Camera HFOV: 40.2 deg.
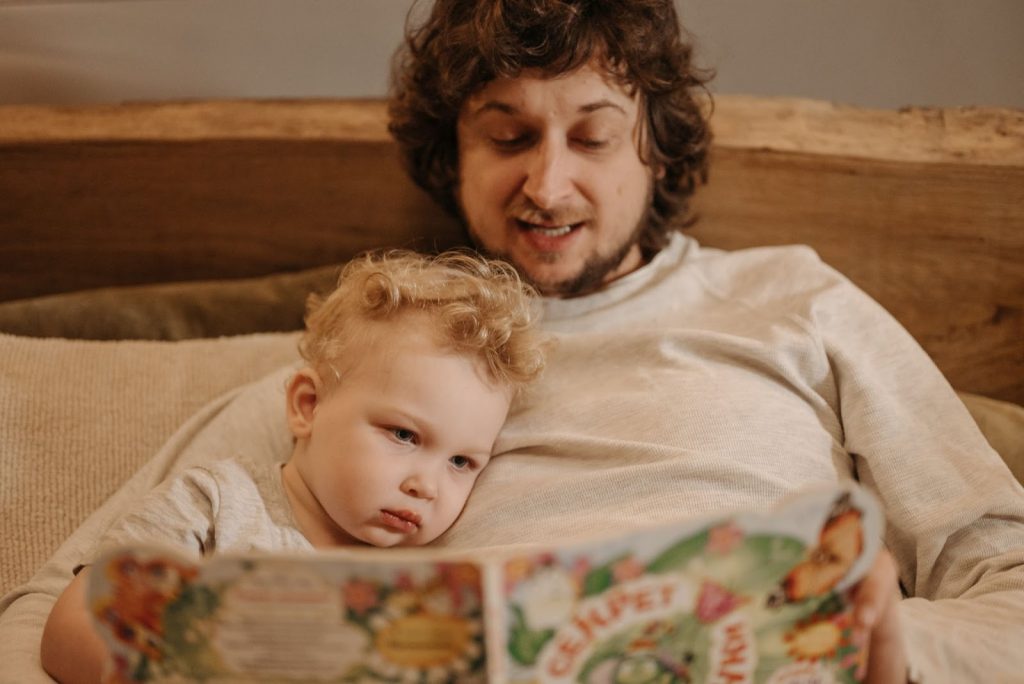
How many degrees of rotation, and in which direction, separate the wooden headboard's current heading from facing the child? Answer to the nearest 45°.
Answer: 0° — it already faces them

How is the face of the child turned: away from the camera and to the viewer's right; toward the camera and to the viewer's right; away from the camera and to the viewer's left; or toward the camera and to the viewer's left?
toward the camera and to the viewer's right

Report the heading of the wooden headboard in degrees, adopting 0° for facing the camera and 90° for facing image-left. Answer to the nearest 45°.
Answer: approximately 0°

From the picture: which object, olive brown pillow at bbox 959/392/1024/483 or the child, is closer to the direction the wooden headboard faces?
the child
